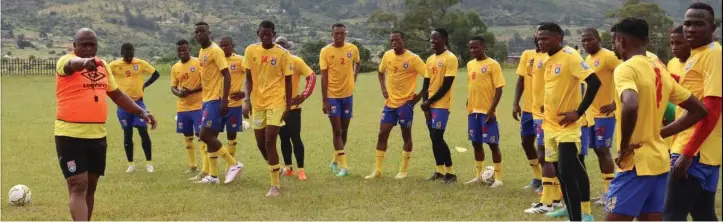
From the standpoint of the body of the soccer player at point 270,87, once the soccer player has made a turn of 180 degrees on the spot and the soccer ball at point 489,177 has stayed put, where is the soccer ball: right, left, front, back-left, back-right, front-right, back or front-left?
right

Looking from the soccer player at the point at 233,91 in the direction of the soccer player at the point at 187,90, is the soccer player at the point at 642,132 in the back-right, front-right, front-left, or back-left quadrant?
back-left

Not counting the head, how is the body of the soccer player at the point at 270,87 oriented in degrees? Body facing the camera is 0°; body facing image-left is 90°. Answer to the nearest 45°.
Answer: approximately 0°

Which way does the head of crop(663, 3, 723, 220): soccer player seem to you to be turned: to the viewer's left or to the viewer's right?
to the viewer's left

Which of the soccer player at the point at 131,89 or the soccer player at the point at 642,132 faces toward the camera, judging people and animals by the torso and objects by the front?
the soccer player at the point at 131,89

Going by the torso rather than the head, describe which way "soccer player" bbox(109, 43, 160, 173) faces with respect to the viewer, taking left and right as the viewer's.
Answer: facing the viewer

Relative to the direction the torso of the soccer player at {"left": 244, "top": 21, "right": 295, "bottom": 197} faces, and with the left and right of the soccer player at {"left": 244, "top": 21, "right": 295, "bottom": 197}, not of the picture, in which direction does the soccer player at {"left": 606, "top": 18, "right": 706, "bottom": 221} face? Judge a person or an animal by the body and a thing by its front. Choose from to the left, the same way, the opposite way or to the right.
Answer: the opposite way

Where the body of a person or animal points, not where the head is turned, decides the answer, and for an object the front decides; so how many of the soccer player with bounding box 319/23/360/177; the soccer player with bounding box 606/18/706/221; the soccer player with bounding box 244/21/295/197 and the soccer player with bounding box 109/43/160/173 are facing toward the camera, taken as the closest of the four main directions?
3

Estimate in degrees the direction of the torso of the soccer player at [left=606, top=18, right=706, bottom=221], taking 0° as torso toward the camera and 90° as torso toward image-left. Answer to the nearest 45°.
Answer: approximately 135°

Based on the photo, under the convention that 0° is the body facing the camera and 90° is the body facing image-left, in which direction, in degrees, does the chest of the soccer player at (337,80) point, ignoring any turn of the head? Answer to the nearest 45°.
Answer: approximately 0°

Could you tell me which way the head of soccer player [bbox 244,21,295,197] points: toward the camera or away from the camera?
toward the camera

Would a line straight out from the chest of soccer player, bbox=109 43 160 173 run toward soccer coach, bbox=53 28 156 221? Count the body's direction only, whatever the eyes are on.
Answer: yes

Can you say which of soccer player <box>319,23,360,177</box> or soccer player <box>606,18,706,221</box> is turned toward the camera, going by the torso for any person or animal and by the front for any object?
soccer player <box>319,23,360,177</box>
